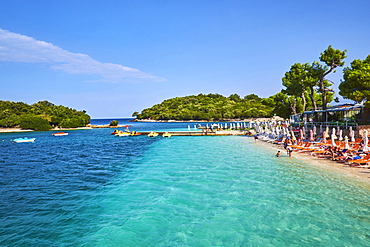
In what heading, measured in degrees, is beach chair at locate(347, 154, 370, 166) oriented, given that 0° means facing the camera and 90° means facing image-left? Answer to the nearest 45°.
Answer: approximately 90°
